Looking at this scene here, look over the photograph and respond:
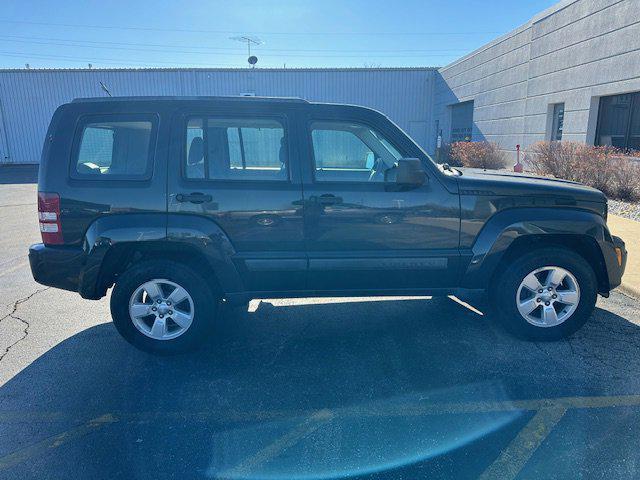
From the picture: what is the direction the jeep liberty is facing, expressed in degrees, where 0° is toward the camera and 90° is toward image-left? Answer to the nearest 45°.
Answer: approximately 270°

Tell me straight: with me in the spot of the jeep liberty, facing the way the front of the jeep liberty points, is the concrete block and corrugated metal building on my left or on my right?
on my left
